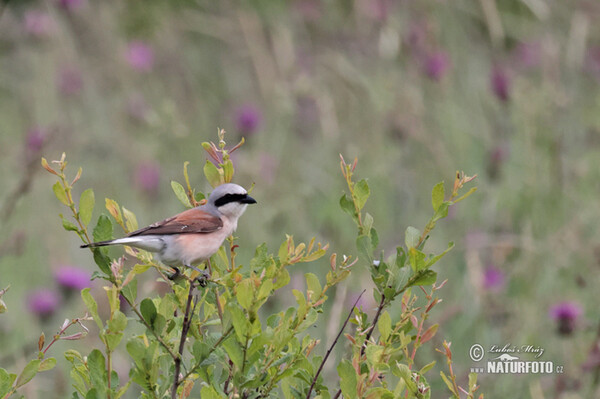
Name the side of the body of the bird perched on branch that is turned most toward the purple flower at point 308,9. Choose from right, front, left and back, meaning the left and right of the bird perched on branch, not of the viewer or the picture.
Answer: left

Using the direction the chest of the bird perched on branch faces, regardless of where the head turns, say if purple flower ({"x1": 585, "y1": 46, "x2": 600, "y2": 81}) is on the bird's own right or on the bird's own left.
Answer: on the bird's own left

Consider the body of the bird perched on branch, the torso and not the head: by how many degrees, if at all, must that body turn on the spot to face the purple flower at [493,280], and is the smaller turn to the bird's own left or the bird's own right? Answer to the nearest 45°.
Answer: approximately 45° to the bird's own left

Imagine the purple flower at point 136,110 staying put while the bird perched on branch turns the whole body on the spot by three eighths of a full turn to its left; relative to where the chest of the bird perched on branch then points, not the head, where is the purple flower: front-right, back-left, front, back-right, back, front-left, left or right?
front-right

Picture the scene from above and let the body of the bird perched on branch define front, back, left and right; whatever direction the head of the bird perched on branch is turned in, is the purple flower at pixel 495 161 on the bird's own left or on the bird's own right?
on the bird's own left

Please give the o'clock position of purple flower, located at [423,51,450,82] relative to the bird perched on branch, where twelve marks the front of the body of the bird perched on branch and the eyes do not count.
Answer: The purple flower is roughly at 10 o'clock from the bird perched on branch.

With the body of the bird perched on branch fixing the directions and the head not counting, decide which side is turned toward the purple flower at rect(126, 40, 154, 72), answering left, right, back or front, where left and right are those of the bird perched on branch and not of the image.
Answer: left

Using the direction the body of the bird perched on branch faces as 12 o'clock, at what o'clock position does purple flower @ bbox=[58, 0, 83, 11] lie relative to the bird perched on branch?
The purple flower is roughly at 9 o'clock from the bird perched on branch.

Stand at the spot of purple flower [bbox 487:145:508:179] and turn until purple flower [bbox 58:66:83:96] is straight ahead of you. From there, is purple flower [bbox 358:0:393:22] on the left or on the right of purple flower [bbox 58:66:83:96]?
right

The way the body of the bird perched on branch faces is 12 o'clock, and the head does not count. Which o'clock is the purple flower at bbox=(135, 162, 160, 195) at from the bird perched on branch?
The purple flower is roughly at 9 o'clock from the bird perched on branch.

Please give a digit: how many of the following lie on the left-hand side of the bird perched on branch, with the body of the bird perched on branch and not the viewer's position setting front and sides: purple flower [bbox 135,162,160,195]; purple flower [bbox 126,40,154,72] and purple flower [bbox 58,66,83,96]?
3

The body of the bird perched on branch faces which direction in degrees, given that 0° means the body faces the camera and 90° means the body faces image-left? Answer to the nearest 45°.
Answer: approximately 270°
